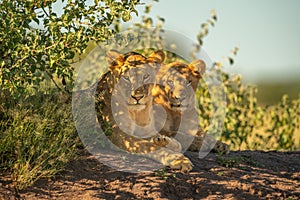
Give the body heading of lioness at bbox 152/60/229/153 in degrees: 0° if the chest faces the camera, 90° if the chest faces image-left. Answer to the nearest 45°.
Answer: approximately 0°

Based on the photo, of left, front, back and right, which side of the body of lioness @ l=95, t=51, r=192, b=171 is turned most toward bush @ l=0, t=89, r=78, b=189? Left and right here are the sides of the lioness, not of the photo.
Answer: right

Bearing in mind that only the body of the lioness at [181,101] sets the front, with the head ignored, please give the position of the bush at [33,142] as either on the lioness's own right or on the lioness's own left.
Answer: on the lioness's own right

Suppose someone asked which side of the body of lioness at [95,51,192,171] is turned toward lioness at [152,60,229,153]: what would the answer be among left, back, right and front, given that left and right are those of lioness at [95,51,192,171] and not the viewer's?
left

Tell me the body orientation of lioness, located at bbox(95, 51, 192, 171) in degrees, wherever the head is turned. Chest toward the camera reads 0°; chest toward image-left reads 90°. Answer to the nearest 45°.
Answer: approximately 315°
